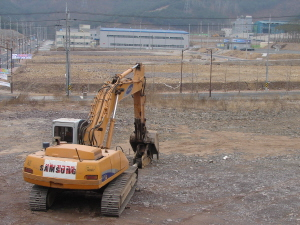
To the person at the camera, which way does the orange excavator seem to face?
facing away from the viewer and to the right of the viewer
